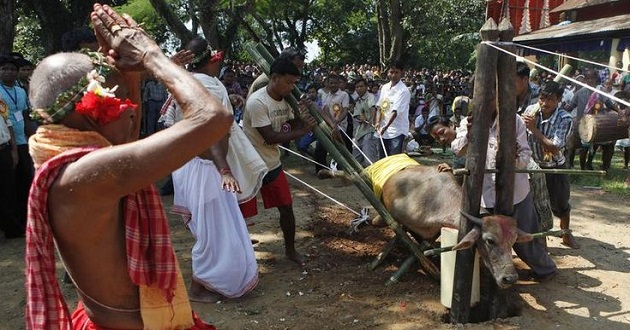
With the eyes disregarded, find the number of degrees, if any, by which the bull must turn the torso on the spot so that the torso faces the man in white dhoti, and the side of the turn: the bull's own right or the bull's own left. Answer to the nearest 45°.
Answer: approximately 135° to the bull's own right

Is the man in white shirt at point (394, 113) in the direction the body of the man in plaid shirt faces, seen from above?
no

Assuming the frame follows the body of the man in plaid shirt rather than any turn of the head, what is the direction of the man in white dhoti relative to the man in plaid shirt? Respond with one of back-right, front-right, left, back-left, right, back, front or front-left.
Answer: front

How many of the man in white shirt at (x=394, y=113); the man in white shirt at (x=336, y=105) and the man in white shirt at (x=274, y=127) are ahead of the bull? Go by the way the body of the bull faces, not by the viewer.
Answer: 0

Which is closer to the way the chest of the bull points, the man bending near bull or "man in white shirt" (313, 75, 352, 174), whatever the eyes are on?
the man bending near bull

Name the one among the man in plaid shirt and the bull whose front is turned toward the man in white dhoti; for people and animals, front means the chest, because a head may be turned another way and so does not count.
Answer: the man in plaid shirt

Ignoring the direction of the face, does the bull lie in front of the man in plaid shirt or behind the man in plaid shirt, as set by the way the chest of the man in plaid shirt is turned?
in front

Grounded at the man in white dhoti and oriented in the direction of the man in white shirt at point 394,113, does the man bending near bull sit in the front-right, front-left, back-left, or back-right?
front-right

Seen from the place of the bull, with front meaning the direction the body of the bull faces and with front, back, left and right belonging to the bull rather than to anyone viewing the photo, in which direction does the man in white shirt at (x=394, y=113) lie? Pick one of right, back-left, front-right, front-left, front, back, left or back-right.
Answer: back-left

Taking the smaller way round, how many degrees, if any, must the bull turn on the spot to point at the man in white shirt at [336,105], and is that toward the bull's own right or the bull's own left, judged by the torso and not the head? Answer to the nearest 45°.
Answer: approximately 135° to the bull's own left

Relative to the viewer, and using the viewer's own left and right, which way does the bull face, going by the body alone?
facing the viewer and to the right of the viewer

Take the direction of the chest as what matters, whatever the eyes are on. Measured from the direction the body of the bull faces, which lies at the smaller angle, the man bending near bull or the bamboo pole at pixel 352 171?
the man bending near bull

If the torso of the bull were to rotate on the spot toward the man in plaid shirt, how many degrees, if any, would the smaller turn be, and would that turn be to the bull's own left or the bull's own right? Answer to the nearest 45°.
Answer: approximately 90° to the bull's own left

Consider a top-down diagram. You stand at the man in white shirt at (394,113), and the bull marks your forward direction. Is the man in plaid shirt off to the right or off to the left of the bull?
left

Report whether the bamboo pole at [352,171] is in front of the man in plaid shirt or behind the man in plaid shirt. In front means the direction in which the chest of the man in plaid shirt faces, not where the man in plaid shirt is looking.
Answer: in front

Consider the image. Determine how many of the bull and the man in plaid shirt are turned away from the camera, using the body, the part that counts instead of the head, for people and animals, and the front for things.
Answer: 0

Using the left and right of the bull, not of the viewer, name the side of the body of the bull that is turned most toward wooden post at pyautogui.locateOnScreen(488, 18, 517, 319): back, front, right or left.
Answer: front

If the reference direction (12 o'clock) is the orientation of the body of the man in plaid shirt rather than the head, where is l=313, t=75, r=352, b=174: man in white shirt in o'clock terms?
The man in white shirt is roughly at 3 o'clock from the man in plaid shirt.
